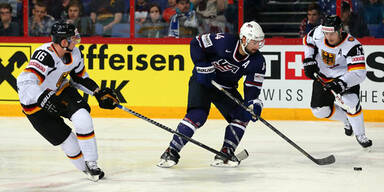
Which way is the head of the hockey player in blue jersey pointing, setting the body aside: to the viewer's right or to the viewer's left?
to the viewer's right

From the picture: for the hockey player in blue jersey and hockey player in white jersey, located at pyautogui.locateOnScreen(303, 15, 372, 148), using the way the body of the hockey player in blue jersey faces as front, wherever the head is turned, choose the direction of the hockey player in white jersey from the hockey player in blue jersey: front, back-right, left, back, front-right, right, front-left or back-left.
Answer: left

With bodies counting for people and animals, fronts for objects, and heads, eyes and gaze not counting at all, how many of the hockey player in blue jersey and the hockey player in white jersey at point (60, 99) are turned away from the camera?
0

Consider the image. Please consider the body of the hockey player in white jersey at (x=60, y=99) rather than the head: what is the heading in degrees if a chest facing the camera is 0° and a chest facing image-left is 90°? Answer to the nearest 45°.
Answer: approximately 315°

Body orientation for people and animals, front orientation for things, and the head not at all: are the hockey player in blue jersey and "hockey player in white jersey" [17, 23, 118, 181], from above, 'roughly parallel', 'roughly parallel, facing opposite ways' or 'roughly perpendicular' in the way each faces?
roughly parallel

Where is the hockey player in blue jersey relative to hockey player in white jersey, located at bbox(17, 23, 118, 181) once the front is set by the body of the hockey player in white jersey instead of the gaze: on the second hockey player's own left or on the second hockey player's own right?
on the second hockey player's own left

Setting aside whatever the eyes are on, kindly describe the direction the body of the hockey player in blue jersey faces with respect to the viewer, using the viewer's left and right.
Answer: facing the viewer and to the right of the viewer

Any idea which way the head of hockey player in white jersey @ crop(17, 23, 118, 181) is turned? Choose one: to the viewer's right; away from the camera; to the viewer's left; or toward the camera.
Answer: to the viewer's right

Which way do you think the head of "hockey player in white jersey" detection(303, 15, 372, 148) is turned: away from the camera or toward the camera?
toward the camera
